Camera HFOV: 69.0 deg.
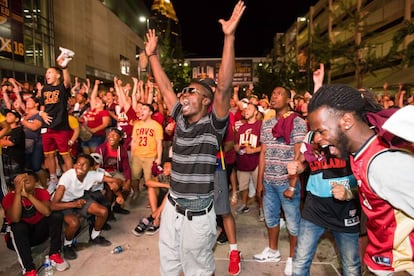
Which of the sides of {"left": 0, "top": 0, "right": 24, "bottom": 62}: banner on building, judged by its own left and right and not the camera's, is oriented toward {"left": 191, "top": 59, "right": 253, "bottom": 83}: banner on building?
left

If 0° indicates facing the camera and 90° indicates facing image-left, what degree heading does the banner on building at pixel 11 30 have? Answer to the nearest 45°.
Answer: approximately 315°

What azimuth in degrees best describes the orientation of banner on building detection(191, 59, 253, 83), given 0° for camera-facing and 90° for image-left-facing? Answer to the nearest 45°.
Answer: approximately 0°

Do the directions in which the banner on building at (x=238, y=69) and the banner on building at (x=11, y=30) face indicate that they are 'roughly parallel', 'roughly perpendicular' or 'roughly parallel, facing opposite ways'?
roughly perpendicular

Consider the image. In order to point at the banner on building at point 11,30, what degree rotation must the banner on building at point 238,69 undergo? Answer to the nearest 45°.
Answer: approximately 45° to its right
